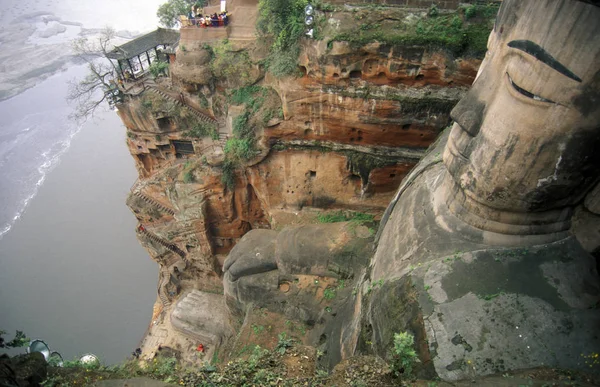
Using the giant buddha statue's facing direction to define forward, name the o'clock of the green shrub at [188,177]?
The green shrub is roughly at 1 o'clock from the giant buddha statue.

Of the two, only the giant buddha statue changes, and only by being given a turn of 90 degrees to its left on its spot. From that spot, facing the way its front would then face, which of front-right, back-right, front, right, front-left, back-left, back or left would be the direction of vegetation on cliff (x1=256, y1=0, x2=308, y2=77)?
back-right

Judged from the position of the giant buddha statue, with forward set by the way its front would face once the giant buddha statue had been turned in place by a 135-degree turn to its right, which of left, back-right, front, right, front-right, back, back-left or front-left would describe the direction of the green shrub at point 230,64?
left

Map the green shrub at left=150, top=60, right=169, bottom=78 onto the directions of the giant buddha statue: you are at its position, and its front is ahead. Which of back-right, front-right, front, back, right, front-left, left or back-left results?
front-right

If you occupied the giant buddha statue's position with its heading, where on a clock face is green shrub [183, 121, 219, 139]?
The green shrub is roughly at 1 o'clock from the giant buddha statue.

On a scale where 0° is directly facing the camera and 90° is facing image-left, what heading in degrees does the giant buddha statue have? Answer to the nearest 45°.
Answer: approximately 90°

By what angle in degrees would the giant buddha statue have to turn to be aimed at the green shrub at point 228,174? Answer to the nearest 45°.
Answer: approximately 45° to its right

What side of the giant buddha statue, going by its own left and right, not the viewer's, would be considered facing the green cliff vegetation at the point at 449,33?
right

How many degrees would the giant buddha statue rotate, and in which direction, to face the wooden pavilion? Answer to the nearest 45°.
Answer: approximately 45° to its right

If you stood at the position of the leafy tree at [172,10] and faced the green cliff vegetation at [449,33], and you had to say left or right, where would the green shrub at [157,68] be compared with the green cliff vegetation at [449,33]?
right

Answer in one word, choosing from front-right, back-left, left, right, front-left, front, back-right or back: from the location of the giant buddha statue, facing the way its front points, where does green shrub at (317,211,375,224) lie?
front-right
